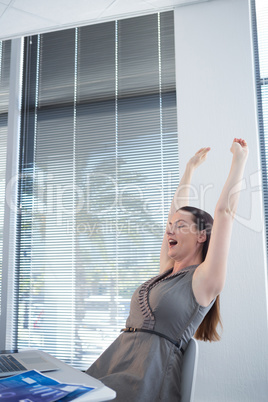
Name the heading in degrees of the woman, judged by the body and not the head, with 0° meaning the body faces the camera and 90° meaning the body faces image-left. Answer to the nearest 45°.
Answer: approximately 45°

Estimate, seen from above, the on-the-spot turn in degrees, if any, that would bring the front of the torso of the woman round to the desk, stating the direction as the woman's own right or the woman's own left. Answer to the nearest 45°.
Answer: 0° — they already face it

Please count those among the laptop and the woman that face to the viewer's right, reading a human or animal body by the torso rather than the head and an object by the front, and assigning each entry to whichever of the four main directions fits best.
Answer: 1

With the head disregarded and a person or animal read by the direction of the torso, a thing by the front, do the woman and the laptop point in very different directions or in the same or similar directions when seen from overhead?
very different directions

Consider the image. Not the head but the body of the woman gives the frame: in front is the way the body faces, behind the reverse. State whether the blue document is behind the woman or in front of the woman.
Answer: in front

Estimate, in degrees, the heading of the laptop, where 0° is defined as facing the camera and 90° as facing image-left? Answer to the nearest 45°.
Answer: approximately 270°

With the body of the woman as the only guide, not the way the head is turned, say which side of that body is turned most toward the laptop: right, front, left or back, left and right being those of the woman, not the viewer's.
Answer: front
